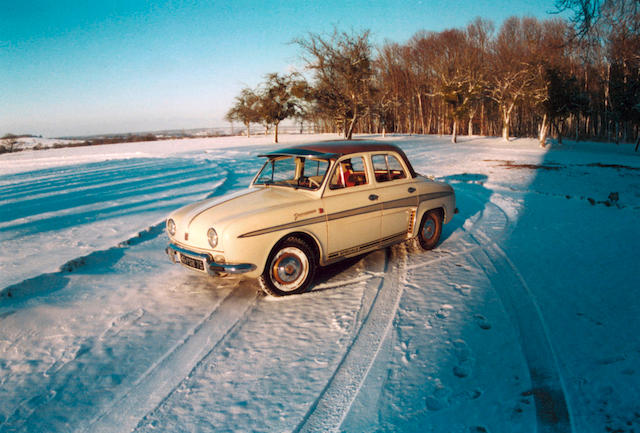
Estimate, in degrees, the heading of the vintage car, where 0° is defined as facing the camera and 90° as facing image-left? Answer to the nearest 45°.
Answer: approximately 45°

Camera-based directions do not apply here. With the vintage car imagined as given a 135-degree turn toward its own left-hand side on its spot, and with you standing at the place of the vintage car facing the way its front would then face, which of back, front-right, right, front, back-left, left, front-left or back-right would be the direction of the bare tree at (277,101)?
left
